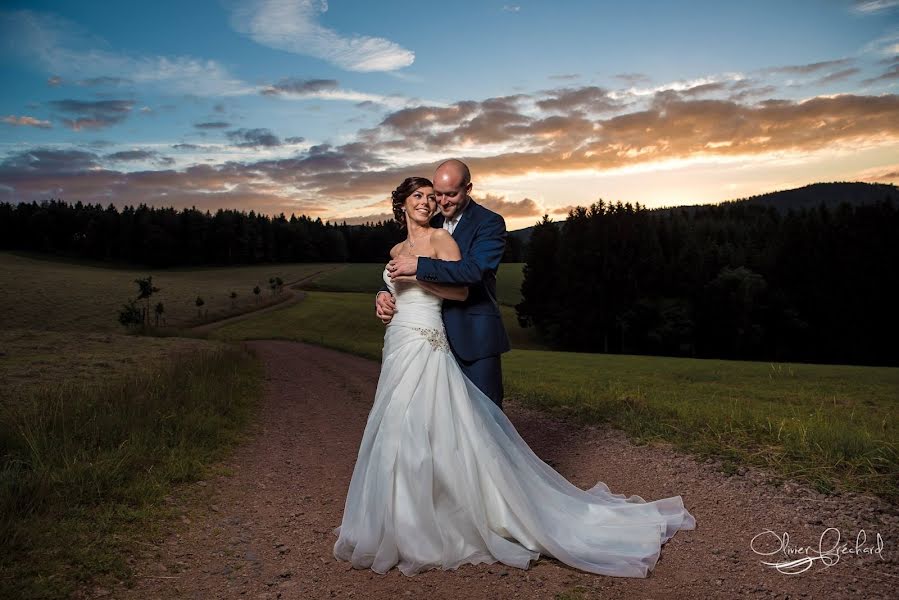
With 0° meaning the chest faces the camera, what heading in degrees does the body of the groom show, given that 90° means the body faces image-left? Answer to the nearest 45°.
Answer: approximately 45°

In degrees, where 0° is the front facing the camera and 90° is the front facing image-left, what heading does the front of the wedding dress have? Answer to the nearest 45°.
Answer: approximately 45°

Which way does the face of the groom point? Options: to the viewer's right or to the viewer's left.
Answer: to the viewer's left
